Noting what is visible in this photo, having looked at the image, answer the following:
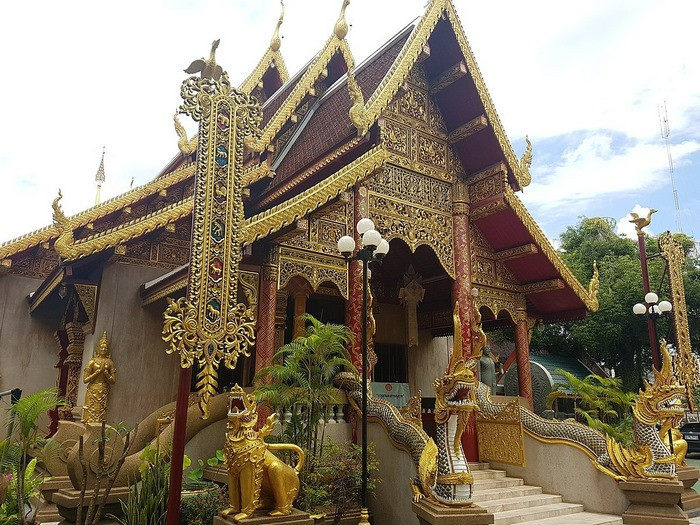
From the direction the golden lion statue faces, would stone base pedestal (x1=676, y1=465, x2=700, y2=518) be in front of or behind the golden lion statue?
behind

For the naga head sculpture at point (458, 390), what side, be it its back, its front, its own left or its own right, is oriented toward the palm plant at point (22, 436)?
right

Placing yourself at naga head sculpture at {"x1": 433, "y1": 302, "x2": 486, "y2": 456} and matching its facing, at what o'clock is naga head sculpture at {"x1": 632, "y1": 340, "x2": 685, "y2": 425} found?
naga head sculpture at {"x1": 632, "y1": 340, "x2": 685, "y2": 425} is roughly at 9 o'clock from naga head sculpture at {"x1": 433, "y1": 302, "x2": 486, "y2": 456}.

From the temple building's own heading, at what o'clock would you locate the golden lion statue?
The golden lion statue is roughly at 2 o'clock from the temple building.

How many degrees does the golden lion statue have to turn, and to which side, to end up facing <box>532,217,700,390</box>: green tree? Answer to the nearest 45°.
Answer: approximately 180°

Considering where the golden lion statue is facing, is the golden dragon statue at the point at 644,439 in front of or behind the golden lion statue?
behind

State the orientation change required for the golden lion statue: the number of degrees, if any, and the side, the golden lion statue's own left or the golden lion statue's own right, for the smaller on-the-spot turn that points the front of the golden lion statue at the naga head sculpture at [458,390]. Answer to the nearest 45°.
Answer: approximately 135° to the golden lion statue's own left

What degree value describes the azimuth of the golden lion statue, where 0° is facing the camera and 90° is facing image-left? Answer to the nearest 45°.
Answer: approximately 45°
